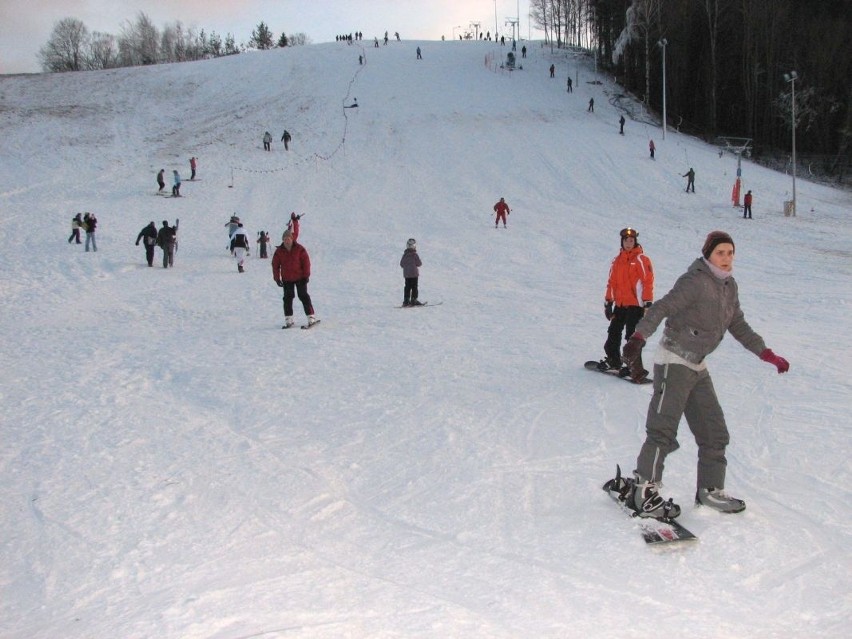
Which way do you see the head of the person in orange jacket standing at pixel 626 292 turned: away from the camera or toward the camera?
toward the camera

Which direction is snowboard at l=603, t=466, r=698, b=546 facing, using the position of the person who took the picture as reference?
facing the viewer and to the right of the viewer

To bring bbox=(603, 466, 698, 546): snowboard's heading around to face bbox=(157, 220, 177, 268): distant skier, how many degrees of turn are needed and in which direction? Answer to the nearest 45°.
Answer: approximately 180°

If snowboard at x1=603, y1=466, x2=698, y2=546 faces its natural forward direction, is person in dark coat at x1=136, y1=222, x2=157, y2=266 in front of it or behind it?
behind

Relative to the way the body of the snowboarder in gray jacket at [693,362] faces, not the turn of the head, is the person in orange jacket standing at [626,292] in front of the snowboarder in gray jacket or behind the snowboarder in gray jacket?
behind

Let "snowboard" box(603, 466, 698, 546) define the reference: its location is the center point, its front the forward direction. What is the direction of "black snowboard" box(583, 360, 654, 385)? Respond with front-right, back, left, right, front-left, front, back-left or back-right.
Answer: back-left

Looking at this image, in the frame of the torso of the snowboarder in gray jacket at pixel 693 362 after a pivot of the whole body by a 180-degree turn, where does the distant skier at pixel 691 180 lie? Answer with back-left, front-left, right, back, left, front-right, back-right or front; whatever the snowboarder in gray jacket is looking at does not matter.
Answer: front-right

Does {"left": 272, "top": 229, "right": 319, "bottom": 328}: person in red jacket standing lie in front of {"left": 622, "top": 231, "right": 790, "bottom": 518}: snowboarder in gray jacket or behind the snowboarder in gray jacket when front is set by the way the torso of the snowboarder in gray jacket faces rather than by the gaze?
behind

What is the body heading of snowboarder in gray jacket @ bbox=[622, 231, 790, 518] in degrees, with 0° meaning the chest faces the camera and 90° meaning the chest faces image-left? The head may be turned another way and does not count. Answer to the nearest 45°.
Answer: approximately 315°

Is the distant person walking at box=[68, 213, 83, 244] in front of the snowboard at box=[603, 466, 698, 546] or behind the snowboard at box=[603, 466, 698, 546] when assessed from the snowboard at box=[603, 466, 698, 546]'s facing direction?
behind
